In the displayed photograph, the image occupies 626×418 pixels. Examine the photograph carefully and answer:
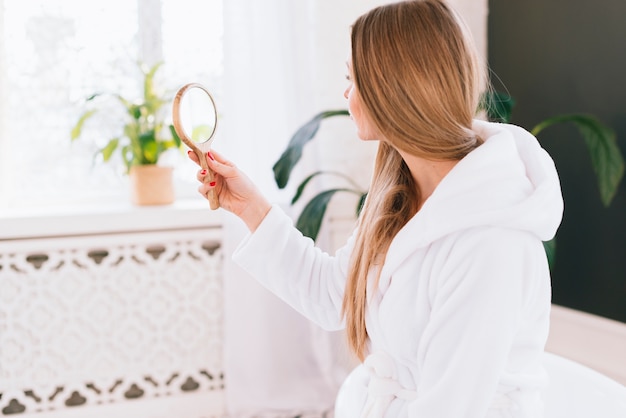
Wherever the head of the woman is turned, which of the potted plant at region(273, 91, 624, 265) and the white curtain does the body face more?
the white curtain

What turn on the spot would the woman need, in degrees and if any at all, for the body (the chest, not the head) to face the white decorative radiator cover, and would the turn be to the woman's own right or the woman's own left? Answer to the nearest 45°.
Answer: approximately 45° to the woman's own right

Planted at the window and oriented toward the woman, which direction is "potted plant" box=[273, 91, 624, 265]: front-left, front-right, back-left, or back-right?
front-left

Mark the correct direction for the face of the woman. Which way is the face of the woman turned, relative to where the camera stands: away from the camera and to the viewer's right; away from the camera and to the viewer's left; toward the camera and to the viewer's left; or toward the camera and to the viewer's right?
away from the camera and to the viewer's left

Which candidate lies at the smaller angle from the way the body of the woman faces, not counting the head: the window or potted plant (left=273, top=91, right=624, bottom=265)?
the window

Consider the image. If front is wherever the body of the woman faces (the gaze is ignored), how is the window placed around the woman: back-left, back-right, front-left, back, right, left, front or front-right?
front-right

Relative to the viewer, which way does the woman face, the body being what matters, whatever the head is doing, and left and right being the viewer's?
facing to the left of the viewer

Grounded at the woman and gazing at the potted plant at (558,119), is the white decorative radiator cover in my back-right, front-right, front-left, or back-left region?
front-left

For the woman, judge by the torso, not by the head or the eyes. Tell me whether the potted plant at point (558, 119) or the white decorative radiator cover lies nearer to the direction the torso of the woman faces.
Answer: the white decorative radiator cover

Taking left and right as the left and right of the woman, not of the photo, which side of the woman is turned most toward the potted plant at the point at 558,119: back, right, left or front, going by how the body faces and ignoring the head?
right
